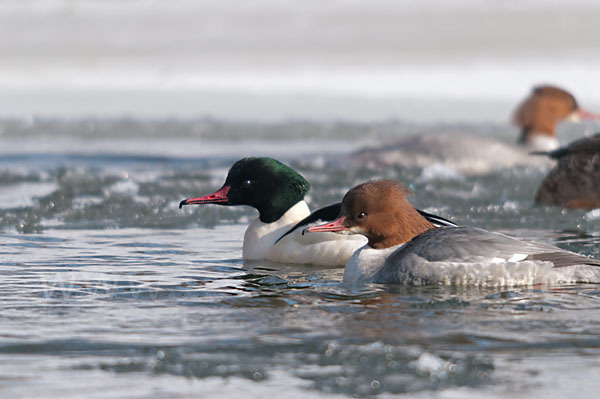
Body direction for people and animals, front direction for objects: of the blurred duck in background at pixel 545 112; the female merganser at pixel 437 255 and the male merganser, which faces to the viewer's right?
the blurred duck in background

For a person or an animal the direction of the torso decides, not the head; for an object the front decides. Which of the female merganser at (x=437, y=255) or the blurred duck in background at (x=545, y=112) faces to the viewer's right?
the blurred duck in background

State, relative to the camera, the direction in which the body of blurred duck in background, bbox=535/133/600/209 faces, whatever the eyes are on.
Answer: to the viewer's right

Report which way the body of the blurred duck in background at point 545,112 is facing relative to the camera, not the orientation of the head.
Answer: to the viewer's right

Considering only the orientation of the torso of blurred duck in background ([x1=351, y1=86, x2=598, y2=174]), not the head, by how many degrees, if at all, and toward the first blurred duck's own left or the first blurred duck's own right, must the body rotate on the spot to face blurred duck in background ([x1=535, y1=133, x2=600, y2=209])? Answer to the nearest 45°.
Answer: approximately 90° to the first blurred duck's own right

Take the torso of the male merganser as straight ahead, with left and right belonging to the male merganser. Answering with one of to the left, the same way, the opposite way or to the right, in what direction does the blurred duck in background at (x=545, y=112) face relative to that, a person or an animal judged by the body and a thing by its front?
the opposite way

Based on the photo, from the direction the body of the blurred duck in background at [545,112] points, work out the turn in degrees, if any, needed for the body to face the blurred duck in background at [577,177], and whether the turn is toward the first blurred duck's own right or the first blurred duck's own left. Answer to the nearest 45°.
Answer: approximately 90° to the first blurred duck's own right

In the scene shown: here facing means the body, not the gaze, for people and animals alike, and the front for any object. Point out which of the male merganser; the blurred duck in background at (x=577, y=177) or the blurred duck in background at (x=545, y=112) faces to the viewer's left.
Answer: the male merganser

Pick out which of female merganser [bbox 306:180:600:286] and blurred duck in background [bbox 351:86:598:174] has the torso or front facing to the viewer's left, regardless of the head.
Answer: the female merganser

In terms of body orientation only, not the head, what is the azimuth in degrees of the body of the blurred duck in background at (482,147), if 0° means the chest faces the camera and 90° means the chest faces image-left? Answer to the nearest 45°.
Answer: approximately 270°

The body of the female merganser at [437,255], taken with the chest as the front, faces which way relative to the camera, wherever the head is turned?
to the viewer's left

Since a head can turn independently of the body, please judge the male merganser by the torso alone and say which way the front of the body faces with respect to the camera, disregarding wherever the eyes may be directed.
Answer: to the viewer's left

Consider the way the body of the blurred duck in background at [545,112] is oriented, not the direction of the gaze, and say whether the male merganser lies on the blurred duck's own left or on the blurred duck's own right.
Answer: on the blurred duck's own right
